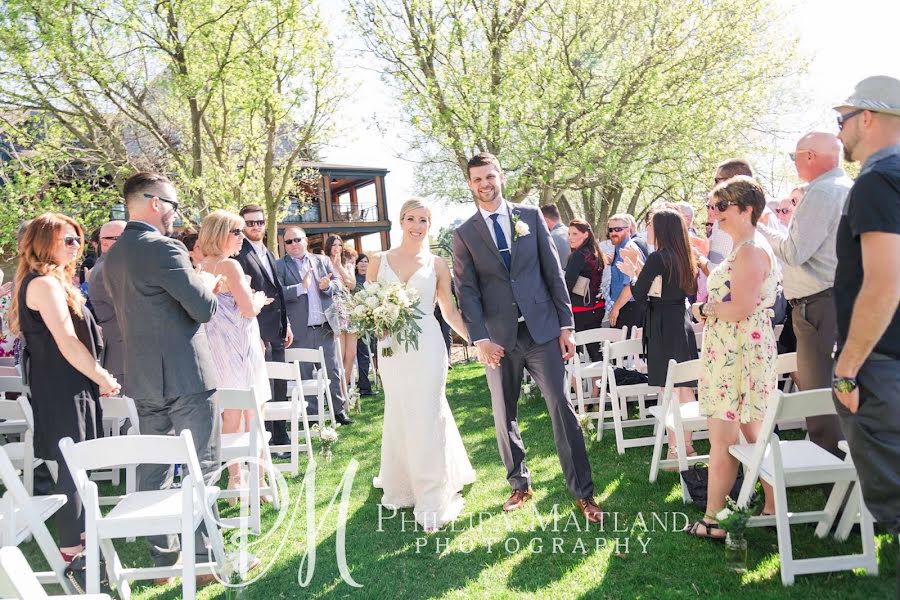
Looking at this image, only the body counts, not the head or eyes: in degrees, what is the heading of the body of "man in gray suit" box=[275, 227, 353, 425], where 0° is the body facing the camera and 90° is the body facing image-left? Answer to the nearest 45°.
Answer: approximately 315°

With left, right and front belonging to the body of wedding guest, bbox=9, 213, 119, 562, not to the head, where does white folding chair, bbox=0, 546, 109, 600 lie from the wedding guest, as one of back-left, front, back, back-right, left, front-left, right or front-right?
right

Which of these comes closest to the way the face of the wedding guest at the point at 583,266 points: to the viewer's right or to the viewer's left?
to the viewer's left

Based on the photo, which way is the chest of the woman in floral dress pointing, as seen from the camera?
to the viewer's left

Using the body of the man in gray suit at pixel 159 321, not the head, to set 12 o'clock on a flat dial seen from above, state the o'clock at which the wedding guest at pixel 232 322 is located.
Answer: The wedding guest is roughly at 11 o'clock from the man in gray suit.

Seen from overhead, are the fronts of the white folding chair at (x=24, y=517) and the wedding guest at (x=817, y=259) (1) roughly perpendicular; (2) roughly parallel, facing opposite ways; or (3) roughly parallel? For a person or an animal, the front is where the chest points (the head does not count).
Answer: roughly perpendicular

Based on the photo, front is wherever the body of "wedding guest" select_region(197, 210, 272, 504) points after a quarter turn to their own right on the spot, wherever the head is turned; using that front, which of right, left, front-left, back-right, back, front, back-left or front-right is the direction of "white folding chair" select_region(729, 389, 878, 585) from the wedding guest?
front-left

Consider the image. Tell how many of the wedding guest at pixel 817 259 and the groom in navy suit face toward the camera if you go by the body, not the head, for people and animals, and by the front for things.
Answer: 1

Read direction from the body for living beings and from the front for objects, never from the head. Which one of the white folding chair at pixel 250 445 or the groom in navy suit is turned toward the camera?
the groom in navy suit

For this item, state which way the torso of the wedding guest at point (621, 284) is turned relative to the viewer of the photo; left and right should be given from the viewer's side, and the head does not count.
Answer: facing the viewer and to the left of the viewer

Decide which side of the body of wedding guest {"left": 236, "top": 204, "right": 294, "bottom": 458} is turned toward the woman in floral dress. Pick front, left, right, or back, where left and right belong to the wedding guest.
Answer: front

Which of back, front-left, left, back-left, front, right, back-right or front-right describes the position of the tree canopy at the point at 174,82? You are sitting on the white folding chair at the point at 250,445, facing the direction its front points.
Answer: front-left

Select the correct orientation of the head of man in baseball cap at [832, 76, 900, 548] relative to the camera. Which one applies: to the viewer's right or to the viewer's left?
to the viewer's left

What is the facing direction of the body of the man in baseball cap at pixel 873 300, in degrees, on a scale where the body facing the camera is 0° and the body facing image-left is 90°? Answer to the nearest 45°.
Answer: approximately 90°
